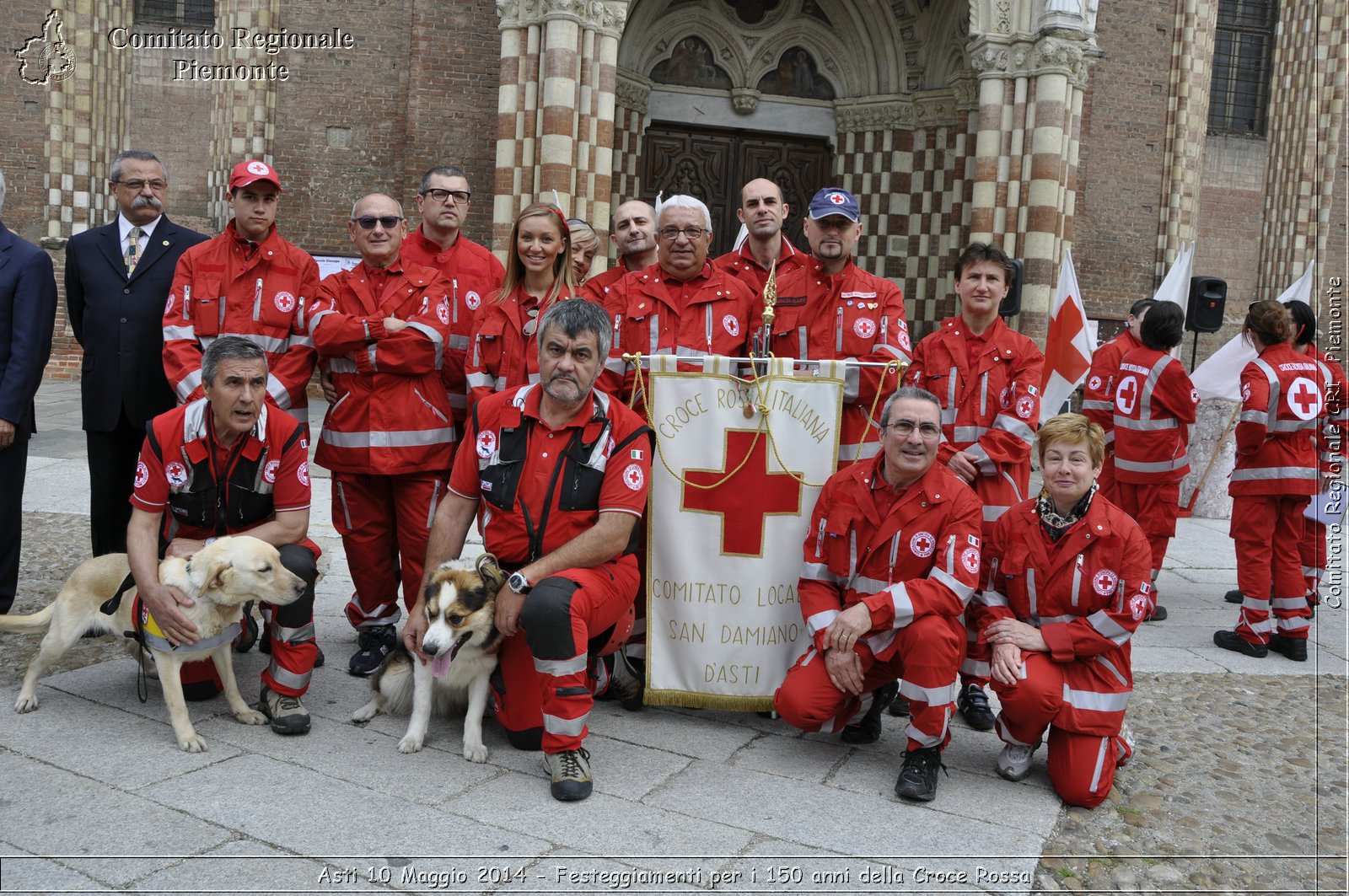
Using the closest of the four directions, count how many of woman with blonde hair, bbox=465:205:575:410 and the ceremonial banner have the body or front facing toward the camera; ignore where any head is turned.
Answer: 2

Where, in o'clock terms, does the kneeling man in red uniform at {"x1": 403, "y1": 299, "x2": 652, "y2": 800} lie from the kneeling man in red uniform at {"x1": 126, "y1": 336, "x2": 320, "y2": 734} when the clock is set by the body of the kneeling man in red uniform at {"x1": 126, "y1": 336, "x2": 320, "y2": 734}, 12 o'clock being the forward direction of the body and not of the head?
the kneeling man in red uniform at {"x1": 403, "y1": 299, "x2": 652, "y2": 800} is roughly at 10 o'clock from the kneeling man in red uniform at {"x1": 126, "y1": 336, "x2": 320, "y2": 734}.

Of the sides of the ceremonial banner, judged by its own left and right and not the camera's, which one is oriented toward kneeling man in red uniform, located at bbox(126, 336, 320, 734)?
right

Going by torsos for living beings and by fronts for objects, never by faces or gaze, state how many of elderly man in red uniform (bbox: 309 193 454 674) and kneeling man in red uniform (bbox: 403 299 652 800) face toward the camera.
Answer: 2

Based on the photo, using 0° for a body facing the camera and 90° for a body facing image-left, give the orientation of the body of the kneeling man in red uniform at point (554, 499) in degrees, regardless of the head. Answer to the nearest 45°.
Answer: approximately 0°

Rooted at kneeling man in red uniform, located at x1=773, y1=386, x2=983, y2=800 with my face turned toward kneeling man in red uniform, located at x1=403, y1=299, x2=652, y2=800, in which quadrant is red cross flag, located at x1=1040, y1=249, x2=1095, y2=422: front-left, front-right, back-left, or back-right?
back-right

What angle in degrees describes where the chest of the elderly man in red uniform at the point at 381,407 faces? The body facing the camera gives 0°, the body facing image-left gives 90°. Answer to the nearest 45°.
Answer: approximately 0°

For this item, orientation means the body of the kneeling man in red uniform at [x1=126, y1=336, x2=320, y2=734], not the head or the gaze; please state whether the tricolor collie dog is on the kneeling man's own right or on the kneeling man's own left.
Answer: on the kneeling man's own left
